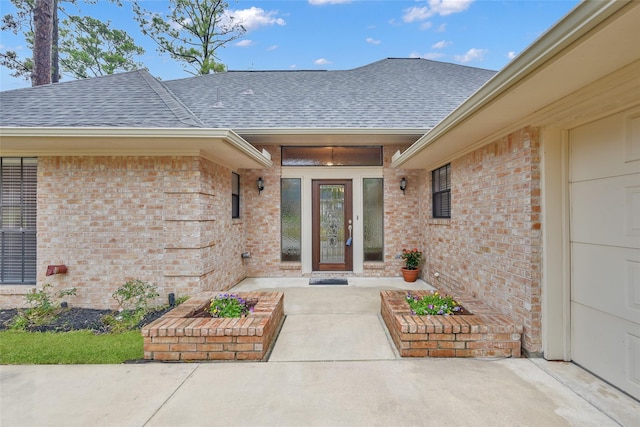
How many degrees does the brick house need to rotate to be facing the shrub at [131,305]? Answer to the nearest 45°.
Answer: approximately 90° to its right

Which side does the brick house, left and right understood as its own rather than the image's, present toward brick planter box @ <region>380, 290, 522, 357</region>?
front

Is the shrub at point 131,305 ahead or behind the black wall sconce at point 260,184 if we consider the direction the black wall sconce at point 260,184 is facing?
ahead

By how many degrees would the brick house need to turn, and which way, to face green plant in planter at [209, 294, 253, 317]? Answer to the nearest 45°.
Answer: approximately 45° to its right

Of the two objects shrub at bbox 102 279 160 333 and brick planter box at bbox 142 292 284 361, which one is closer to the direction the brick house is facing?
the brick planter box

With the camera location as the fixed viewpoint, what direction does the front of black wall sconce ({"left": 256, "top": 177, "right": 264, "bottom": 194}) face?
facing the viewer

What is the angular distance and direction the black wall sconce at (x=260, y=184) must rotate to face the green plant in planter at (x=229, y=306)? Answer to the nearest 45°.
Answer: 0° — it already faces it

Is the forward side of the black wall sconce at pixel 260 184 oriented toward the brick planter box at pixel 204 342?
yes

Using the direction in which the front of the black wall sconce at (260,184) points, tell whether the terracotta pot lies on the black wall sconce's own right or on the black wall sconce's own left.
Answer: on the black wall sconce's own left

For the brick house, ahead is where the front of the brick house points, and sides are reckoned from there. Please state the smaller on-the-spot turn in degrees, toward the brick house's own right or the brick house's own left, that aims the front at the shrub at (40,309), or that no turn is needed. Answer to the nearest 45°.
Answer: approximately 90° to the brick house's own right

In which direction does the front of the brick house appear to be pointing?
toward the camera
